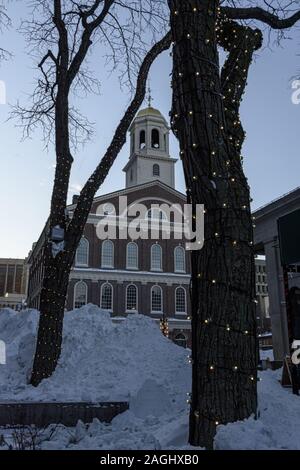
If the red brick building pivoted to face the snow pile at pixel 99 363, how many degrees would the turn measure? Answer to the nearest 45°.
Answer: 0° — it already faces it

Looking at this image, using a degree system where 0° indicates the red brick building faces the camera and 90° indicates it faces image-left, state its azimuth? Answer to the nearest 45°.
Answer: approximately 0°

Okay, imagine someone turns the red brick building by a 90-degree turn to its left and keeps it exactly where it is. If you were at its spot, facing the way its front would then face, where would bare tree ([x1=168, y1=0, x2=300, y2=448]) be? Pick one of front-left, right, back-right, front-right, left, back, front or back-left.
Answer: right
